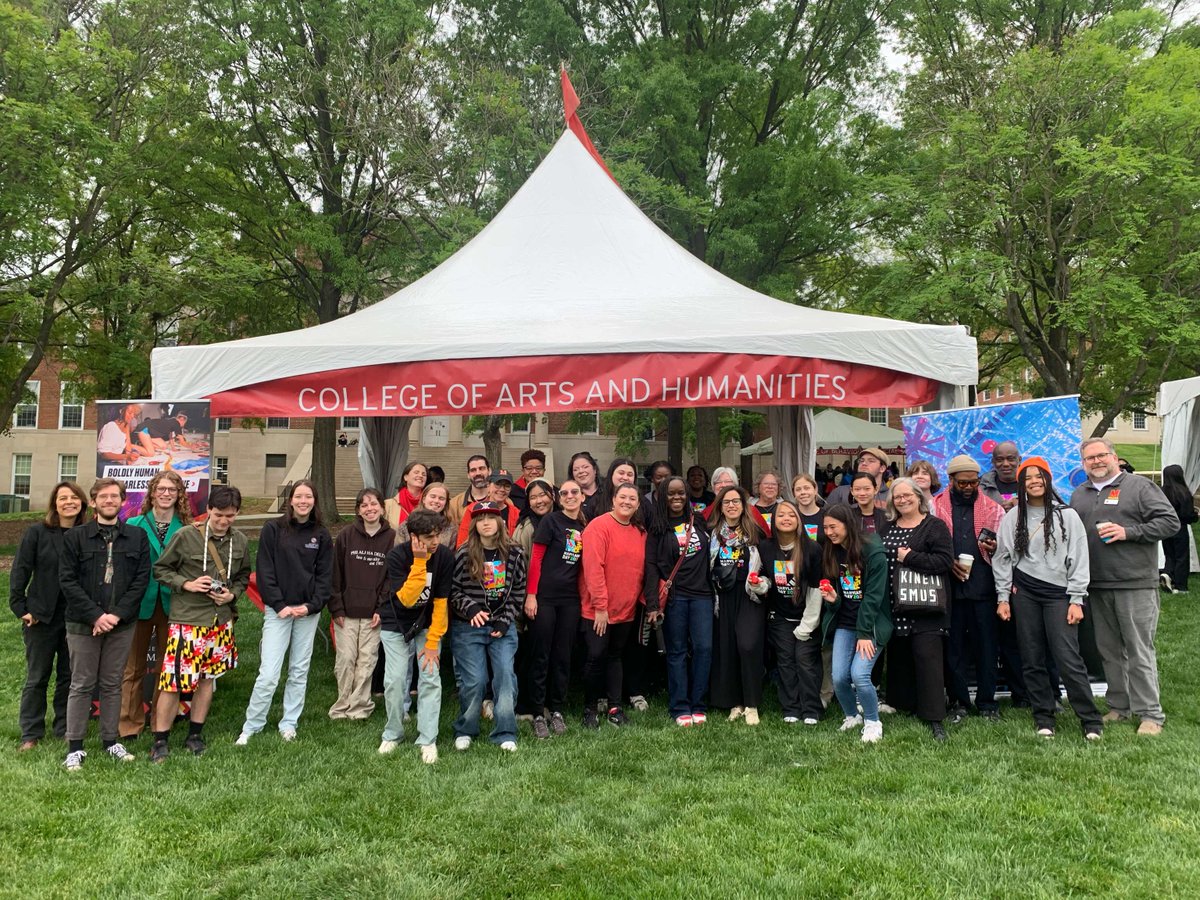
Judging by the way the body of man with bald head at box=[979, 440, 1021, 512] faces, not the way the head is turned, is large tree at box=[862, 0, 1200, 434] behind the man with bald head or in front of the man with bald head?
behind

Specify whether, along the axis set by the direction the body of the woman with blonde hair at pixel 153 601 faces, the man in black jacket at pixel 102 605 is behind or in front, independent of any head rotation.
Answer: in front

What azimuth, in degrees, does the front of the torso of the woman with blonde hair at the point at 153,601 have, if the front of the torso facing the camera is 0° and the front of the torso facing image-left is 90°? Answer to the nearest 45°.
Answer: approximately 0°

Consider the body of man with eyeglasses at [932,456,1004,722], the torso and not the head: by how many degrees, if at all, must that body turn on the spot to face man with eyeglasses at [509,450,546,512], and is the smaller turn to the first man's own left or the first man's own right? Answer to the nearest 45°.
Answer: approximately 90° to the first man's own right

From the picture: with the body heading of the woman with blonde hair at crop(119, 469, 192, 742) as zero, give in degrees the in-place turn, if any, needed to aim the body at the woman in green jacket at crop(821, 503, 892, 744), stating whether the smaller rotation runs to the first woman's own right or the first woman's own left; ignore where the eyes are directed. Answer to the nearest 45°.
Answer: approximately 45° to the first woman's own left

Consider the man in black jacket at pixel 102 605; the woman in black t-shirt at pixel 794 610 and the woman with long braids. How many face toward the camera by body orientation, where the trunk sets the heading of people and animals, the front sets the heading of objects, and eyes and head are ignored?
3
